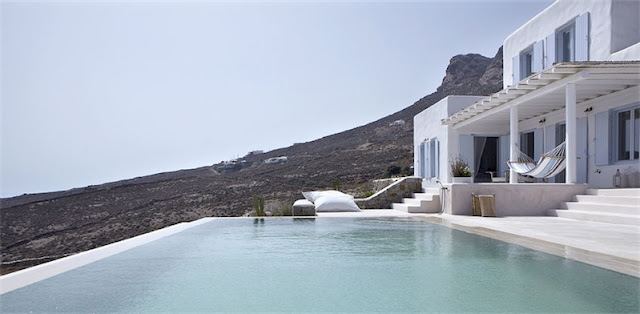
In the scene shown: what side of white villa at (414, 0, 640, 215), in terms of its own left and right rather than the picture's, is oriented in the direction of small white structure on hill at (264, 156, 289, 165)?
right

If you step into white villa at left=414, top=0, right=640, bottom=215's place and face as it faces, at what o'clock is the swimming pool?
The swimming pool is roughly at 11 o'clock from the white villa.

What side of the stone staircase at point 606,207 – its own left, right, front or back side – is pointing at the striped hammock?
right

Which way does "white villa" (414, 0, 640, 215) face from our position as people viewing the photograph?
facing the viewer and to the left of the viewer

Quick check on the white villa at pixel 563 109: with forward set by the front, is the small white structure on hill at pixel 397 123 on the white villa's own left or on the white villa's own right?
on the white villa's own right
